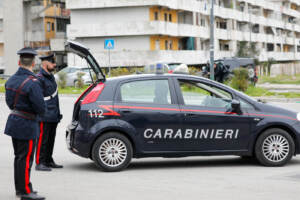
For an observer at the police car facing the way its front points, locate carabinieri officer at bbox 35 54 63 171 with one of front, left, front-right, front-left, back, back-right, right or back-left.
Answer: back

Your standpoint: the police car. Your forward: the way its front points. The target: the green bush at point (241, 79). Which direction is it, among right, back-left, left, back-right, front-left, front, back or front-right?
left

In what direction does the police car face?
to the viewer's right

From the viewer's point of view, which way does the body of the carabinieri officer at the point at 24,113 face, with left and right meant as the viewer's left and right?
facing away from the viewer and to the right of the viewer

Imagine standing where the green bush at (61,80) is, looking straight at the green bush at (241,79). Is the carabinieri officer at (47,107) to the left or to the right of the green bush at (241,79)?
right
